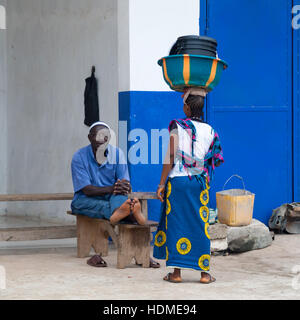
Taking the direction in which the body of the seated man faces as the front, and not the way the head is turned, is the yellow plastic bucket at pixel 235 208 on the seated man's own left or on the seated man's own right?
on the seated man's own left

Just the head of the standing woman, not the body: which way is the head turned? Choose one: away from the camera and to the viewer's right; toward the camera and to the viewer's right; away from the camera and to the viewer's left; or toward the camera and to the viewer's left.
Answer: away from the camera and to the viewer's left

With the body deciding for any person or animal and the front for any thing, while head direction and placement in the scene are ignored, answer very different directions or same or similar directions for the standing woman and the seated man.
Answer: very different directions

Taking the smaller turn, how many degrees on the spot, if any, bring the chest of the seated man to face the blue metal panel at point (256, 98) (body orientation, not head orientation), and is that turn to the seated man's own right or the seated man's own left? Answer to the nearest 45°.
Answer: approximately 90° to the seated man's own left

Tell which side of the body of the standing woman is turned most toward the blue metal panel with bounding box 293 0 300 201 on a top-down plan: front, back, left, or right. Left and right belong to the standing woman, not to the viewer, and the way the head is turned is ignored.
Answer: right

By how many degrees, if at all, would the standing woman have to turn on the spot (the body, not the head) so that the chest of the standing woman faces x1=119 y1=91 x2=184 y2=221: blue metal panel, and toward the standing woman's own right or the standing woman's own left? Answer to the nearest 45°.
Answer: approximately 45° to the standing woman's own right

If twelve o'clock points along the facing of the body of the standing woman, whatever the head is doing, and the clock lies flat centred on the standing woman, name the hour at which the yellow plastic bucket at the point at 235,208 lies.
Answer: The yellow plastic bucket is roughly at 2 o'clock from the standing woman.
